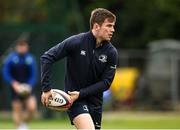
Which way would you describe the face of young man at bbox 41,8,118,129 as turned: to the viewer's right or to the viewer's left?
to the viewer's right

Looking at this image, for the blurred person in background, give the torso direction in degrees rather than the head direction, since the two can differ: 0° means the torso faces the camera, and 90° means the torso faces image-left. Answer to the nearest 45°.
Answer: approximately 0°

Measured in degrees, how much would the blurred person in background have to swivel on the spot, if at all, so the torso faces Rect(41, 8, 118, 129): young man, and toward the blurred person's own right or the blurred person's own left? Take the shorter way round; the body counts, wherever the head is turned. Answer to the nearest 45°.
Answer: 0° — they already face them
